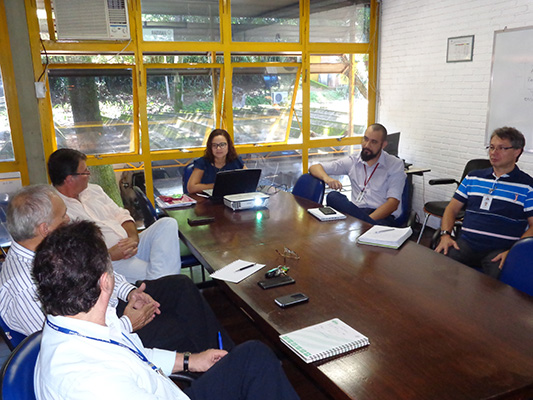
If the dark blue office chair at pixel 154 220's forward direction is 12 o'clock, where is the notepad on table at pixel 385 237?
The notepad on table is roughly at 12 o'clock from the dark blue office chair.

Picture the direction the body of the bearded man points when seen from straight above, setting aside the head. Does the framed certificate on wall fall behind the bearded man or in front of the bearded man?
behind

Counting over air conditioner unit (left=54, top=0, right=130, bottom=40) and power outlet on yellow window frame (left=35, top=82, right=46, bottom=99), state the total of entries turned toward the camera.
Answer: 2

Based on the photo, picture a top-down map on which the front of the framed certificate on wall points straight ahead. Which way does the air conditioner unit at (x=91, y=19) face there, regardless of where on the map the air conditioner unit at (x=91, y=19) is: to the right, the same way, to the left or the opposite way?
to the left

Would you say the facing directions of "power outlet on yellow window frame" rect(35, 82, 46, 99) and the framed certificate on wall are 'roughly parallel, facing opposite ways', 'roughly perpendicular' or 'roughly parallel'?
roughly perpendicular

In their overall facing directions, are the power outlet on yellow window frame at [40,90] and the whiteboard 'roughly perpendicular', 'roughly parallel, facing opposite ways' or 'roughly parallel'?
roughly perpendicular

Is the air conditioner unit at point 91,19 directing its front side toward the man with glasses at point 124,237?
yes

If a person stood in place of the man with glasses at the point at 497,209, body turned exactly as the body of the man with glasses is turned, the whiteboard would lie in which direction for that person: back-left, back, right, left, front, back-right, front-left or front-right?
back-right

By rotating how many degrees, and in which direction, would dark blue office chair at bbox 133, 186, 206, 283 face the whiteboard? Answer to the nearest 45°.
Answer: approximately 45° to its left

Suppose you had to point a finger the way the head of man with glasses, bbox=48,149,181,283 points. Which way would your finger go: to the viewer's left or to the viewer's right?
to the viewer's right
